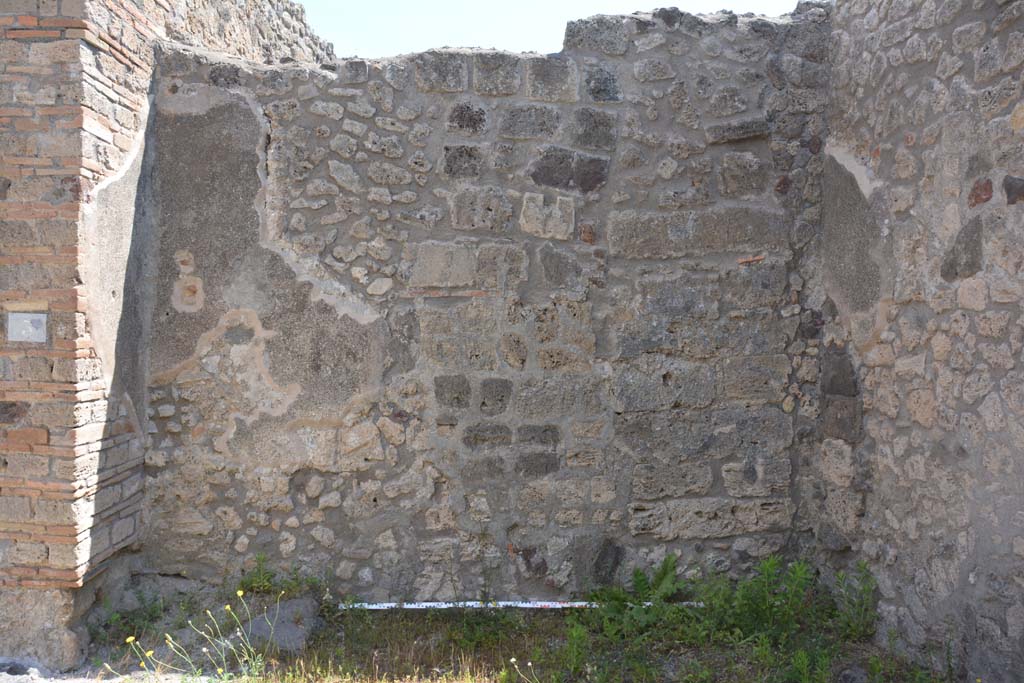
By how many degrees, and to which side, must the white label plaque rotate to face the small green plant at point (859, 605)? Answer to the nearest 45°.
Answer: approximately 45° to its left

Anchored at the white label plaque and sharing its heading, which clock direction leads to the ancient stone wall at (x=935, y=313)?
The ancient stone wall is roughly at 10 o'clock from the white label plaque.

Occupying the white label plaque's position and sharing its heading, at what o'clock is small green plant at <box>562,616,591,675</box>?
The small green plant is roughly at 10 o'clock from the white label plaque.

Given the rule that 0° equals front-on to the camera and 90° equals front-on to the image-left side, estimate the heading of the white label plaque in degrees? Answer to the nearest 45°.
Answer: approximately 0°
